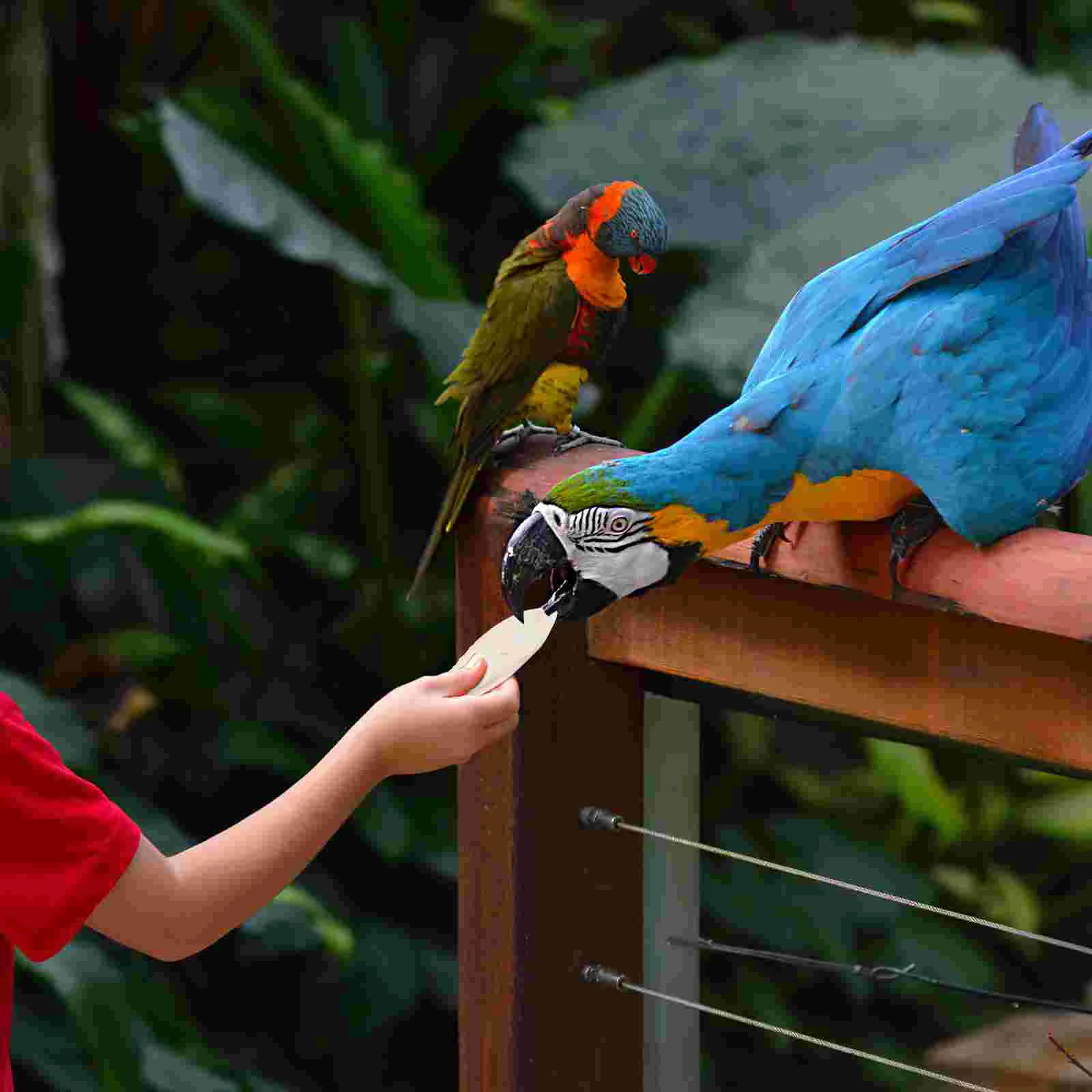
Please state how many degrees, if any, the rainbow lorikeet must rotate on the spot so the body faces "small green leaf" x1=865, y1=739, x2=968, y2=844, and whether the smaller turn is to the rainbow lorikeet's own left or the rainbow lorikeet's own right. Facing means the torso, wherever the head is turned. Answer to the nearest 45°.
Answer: approximately 45° to the rainbow lorikeet's own left

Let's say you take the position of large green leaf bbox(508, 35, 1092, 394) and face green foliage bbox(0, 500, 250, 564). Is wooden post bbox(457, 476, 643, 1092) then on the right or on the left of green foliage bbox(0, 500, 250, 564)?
left

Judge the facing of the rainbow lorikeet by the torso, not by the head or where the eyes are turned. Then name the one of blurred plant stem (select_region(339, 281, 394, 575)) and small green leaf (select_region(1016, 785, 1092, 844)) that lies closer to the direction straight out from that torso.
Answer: the small green leaf

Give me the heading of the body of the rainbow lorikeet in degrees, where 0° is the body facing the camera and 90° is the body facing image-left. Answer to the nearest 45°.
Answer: approximately 270°
